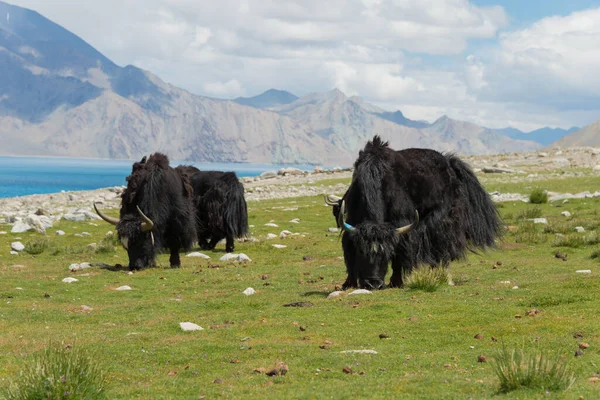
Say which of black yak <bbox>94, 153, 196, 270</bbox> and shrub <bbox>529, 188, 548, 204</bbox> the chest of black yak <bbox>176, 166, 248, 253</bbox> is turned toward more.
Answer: the black yak

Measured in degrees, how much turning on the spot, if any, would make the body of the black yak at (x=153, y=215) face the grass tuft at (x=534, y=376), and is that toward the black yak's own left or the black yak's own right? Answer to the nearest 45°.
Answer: approximately 45° to the black yak's own left

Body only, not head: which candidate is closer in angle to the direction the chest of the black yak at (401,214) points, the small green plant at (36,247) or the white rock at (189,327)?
the white rock

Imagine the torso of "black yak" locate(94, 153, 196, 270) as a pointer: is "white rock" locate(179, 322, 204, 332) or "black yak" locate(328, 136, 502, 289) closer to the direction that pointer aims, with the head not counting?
the white rock

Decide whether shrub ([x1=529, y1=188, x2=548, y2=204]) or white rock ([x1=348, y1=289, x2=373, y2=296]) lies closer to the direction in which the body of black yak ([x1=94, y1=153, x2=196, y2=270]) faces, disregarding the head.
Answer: the white rock

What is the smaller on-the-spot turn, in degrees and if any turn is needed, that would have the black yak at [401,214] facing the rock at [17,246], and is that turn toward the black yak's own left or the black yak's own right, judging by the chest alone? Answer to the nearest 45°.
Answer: approximately 90° to the black yak's own right

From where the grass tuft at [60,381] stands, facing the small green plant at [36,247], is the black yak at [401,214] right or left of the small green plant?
right

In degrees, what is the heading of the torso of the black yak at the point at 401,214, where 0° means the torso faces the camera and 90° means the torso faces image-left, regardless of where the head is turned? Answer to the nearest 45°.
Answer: approximately 45°

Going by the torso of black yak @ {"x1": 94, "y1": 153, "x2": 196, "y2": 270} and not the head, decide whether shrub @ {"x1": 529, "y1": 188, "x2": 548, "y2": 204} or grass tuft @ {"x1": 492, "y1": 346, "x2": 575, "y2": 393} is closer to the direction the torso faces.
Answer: the grass tuft

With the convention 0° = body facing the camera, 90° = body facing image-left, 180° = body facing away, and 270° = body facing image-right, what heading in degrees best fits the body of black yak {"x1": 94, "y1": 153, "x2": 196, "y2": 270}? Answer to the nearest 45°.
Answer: approximately 45°

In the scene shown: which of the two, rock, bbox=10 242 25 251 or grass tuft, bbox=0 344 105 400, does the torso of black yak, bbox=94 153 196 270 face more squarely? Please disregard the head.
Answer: the grass tuft
